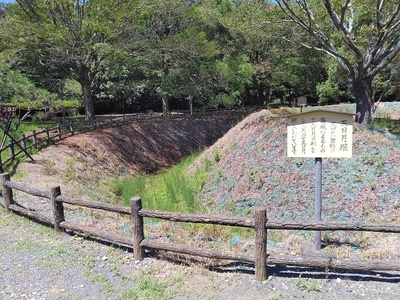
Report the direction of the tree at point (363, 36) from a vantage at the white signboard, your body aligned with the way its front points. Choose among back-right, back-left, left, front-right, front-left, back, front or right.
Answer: back

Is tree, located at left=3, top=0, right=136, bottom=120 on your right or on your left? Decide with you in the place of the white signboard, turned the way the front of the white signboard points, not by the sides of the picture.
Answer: on your right

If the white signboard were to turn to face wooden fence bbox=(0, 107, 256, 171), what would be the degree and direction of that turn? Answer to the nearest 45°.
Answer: approximately 135° to its right

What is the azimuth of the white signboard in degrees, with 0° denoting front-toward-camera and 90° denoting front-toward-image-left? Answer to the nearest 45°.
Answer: approximately 0°
